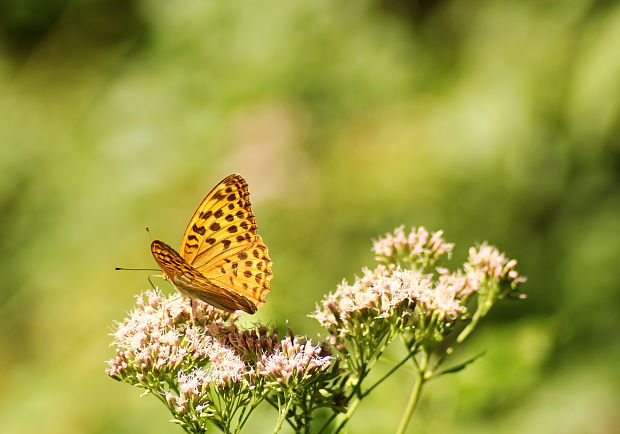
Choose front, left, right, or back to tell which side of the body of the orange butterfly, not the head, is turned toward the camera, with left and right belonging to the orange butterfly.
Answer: left
